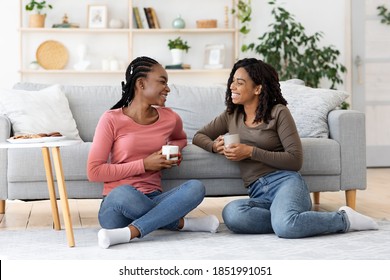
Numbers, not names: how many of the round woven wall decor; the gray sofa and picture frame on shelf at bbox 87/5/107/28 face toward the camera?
3

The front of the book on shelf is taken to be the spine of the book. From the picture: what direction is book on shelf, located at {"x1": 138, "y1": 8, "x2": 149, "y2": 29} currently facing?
toward the camera

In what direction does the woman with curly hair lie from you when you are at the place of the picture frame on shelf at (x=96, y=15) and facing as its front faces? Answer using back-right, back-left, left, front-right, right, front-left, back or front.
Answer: front

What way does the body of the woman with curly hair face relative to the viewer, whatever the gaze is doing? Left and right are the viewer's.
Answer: facing the viewer and to the left of the viewer

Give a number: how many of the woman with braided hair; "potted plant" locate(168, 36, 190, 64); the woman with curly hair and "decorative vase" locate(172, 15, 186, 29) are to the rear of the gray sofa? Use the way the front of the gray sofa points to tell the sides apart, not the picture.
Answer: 2

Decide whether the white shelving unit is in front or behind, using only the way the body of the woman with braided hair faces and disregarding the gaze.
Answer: behind

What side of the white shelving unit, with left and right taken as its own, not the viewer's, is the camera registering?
front

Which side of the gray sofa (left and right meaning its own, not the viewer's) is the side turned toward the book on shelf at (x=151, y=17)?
back

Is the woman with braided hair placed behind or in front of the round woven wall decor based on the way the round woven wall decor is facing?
in front

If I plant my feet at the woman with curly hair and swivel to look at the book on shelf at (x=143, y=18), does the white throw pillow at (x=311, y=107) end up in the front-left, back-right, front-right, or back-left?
front-right

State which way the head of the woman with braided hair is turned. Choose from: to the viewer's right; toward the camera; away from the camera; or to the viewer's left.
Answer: to the viewer's right

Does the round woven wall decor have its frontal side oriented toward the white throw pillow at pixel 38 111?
yes

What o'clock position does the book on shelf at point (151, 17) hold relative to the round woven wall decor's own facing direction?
The book on shelf is roughly at 9 o'clock from the round woven wall decor.

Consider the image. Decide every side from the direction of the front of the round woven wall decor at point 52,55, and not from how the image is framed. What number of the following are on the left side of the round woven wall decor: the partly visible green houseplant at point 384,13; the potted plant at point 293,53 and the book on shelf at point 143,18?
3

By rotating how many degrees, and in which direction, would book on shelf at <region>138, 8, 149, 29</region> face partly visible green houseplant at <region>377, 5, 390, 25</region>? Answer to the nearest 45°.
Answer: approximately 90° to its left
